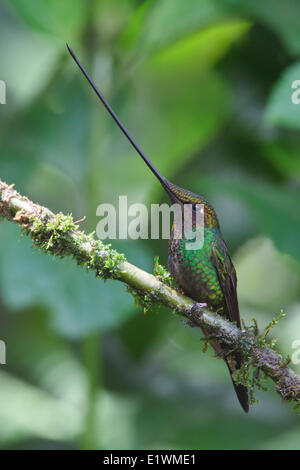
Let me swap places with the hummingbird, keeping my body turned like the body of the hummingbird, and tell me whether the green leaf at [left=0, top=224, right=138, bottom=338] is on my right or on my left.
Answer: on my right

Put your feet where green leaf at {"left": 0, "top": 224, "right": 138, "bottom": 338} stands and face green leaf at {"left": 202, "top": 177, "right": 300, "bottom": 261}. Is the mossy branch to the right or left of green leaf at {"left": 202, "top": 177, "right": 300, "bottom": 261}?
right
